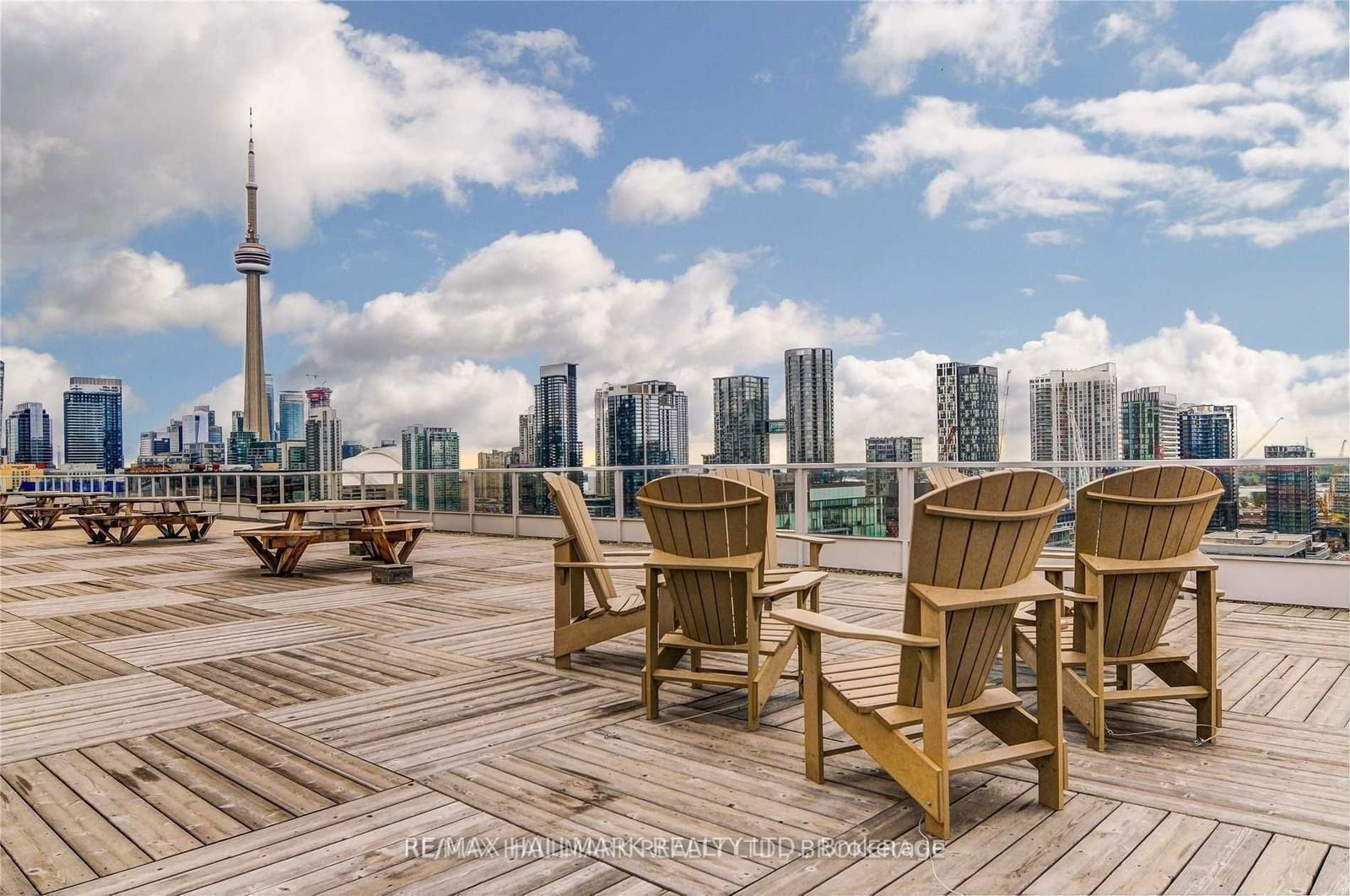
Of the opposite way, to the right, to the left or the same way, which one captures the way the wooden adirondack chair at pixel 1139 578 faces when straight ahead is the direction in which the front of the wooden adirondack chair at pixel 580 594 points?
to the left

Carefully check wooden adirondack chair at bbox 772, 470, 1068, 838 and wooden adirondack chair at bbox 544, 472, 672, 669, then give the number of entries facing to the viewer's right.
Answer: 1

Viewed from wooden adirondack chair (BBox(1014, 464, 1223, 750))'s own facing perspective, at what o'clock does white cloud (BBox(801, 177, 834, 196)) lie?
The white cloud is roughly at 1 o'clock from the wooden adirondack chair.

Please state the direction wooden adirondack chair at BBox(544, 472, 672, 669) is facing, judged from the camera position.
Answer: facing to the right of the viewer

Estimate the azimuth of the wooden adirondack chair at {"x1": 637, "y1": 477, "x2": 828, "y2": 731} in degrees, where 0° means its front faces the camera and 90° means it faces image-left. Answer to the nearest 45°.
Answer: approximately 225°

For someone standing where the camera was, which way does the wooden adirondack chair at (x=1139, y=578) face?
facing away from the viewer and to the left of the viewer
